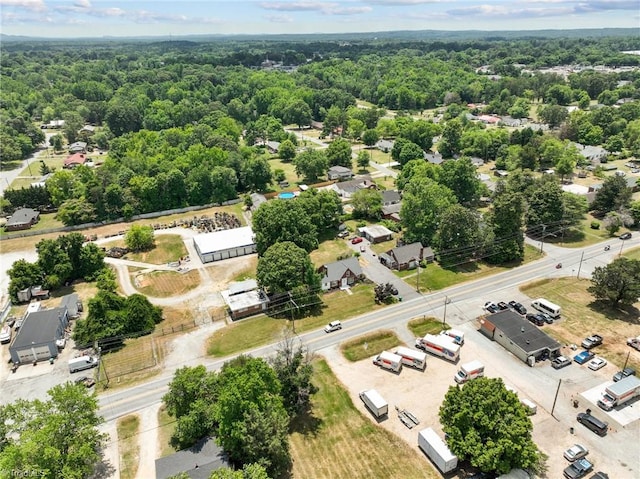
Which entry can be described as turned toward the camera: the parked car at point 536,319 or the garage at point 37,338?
the garage

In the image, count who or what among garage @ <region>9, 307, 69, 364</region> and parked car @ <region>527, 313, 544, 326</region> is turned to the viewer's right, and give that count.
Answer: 0

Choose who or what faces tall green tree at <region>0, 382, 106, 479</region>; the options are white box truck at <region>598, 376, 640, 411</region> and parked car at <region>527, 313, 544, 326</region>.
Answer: the white box truck

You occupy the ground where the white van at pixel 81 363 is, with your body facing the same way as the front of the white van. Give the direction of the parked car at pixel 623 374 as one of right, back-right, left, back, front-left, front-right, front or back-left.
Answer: front-right

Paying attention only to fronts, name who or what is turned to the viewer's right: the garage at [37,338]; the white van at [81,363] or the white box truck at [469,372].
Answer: the white van

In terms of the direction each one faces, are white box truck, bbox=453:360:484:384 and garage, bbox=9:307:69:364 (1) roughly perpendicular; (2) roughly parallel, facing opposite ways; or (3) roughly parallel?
roughly perpendicular

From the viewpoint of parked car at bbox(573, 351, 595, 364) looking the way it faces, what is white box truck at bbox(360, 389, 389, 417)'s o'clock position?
The white box truck is roughly at 12 o'clock from the parked car.

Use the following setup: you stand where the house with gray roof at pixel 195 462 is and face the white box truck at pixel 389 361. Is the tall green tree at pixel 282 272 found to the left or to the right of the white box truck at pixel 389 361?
left

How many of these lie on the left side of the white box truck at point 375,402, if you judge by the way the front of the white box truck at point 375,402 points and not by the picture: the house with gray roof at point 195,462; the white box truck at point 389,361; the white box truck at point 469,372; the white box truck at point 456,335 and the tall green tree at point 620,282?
1

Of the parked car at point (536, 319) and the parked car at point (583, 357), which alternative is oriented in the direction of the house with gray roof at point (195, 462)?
the parked car at point (583, 357)

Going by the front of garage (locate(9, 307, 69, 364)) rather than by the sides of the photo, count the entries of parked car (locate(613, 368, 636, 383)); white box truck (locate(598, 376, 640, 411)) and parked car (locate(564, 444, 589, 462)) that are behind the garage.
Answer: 0

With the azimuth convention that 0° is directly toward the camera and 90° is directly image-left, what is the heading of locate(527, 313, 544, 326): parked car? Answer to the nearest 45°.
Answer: approximately 135°

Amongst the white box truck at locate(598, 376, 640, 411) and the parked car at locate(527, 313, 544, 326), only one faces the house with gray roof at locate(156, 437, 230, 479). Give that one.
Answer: the white box truck

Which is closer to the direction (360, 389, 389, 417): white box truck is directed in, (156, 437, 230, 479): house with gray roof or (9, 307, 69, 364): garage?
the garage

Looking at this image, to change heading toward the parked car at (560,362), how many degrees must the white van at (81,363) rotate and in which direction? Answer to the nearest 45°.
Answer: approximately 45° to its right

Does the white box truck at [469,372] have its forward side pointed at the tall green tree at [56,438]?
yes

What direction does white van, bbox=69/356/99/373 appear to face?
to the viewer's right

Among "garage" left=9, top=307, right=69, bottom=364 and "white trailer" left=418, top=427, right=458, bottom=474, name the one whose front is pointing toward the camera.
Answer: the garage

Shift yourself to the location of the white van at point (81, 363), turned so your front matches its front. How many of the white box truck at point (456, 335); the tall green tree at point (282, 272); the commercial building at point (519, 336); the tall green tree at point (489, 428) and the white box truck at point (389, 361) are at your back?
0

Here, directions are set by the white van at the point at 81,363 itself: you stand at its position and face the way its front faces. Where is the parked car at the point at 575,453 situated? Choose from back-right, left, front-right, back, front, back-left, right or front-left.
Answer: front-right
